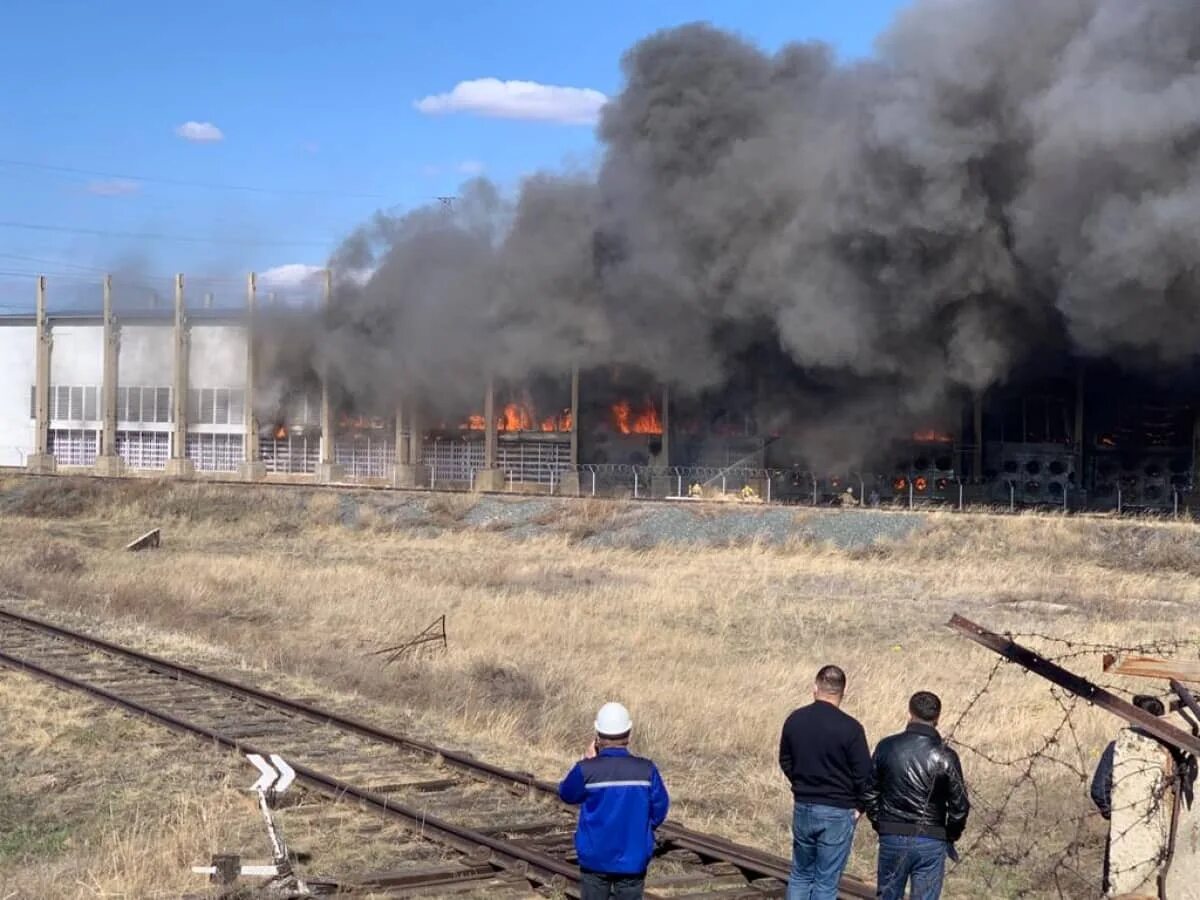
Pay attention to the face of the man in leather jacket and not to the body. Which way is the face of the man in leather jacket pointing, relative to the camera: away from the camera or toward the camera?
away from the camera

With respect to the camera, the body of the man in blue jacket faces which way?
away from the camera

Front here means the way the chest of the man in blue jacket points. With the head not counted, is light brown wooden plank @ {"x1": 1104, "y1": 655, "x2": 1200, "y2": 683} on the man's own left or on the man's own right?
on the man's own right

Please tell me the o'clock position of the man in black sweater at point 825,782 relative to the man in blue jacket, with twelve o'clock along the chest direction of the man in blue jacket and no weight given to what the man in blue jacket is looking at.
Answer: The man in black sweater is roughly at 2 o'clock from the man in blue jacket.

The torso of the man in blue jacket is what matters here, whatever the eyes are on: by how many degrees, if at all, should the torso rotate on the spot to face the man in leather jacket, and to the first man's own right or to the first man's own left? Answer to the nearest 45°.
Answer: approximately 90° to the first man's own right

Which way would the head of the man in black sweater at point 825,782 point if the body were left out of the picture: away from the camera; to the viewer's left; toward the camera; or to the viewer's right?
away from the camera

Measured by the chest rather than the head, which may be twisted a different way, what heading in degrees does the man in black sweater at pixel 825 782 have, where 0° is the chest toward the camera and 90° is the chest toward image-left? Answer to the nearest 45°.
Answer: approximately 180°

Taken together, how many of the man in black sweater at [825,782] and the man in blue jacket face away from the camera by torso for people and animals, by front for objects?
2

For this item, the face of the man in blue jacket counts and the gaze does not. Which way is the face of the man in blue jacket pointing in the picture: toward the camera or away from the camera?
away from the camera

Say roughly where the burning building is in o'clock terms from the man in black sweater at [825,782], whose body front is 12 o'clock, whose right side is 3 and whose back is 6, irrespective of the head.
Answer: The burning building is roughly at 12 o'clock from the man in black sweater.
